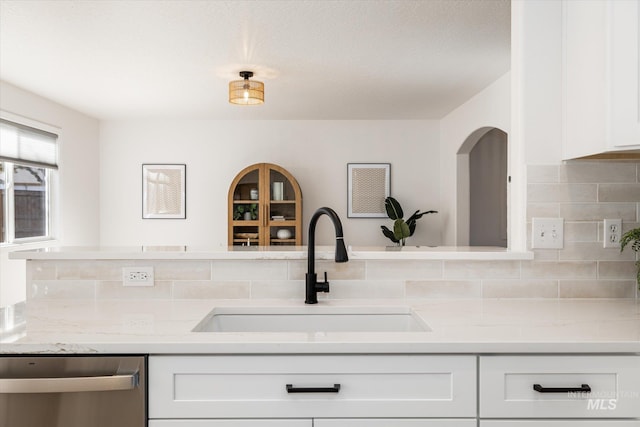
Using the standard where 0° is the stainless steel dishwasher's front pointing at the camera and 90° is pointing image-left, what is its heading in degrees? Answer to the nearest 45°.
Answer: approximately 0°

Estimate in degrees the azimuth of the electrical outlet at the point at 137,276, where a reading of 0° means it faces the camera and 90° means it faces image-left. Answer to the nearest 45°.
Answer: approximately 0°

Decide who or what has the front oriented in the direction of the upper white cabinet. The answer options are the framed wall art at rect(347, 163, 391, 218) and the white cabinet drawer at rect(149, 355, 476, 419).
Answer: the framed wall art

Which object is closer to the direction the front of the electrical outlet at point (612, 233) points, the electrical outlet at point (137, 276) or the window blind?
the electrical outlet

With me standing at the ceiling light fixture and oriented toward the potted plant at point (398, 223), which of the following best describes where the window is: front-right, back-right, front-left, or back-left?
back-left

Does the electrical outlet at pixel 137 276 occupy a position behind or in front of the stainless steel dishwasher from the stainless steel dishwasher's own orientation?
behind

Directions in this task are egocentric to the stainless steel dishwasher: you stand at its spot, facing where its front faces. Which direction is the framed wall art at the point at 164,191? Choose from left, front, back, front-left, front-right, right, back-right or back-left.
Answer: back

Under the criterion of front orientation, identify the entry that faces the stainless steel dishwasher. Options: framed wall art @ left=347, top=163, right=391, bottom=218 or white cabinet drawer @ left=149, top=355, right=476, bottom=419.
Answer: the framed wall art

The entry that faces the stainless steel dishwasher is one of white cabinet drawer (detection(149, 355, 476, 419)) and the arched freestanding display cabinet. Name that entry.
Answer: the arched freestanding display cabinet

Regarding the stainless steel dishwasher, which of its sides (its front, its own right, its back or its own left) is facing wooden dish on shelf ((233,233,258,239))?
back

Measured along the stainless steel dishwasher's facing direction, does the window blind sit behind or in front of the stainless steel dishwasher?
behind

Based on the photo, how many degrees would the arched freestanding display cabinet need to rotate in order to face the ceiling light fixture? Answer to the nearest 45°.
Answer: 0° — it already faces it
